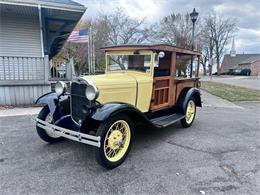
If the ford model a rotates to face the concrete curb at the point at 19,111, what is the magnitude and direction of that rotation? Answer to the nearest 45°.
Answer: approximately 90° to its right

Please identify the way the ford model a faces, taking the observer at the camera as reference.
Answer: facing the viewer and to the left of the viewer

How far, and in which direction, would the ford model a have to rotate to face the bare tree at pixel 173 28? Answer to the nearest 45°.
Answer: approximately 135° to its right

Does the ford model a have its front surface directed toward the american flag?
no

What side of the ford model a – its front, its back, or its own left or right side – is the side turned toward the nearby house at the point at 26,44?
right
